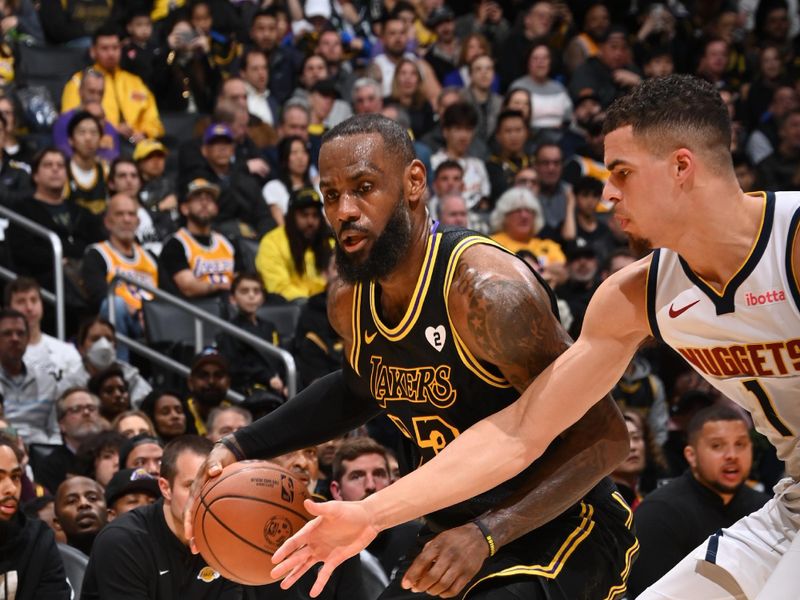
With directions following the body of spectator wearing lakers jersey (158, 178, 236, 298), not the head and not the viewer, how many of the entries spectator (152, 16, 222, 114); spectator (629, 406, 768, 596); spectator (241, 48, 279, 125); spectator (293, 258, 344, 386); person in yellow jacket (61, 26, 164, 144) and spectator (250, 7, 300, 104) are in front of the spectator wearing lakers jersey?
2

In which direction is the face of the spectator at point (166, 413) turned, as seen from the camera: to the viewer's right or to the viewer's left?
to the viewer's right

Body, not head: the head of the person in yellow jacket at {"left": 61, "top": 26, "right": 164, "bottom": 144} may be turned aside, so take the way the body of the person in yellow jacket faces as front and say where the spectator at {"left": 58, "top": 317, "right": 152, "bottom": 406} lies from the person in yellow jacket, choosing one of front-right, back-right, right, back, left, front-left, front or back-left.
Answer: front

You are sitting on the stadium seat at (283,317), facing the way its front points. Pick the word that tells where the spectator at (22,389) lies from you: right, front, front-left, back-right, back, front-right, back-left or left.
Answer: front-right

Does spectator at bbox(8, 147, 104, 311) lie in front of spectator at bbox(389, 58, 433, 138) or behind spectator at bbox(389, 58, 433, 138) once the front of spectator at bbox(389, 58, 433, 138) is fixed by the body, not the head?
in front

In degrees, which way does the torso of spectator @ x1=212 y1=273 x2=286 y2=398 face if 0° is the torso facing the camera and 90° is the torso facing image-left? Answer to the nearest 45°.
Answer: approximately 315°

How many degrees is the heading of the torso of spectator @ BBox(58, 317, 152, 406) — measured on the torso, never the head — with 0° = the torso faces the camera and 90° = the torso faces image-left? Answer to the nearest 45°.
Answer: approximately 0°

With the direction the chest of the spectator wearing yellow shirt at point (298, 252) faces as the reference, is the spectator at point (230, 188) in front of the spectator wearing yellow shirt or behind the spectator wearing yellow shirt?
behind

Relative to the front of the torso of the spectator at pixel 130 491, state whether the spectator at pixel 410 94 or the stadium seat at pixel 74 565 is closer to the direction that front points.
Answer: the stadium seat

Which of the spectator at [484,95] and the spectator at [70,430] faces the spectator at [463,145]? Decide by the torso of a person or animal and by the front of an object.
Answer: the spectator at [484,95]

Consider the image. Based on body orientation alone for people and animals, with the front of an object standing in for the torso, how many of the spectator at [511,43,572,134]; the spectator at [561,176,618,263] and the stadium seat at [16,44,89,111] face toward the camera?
3

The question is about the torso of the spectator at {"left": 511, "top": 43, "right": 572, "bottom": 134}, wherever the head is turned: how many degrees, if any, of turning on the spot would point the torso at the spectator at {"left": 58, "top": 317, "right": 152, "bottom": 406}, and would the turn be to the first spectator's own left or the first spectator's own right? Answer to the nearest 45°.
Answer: approximately 45° to the first spectator's own right

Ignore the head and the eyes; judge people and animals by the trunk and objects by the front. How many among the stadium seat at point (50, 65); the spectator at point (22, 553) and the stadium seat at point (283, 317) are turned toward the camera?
3

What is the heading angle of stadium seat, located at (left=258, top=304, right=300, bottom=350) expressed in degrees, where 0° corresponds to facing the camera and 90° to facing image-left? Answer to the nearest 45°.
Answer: approximately 0°

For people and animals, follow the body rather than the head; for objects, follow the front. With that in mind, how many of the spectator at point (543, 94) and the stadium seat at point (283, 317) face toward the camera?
2

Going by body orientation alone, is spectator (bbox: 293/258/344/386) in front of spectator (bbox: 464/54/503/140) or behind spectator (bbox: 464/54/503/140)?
in front
